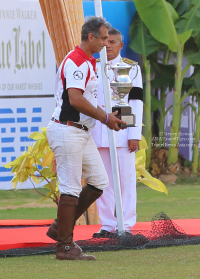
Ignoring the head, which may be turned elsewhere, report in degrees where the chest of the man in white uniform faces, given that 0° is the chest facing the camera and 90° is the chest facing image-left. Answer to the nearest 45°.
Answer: approximately 45°
